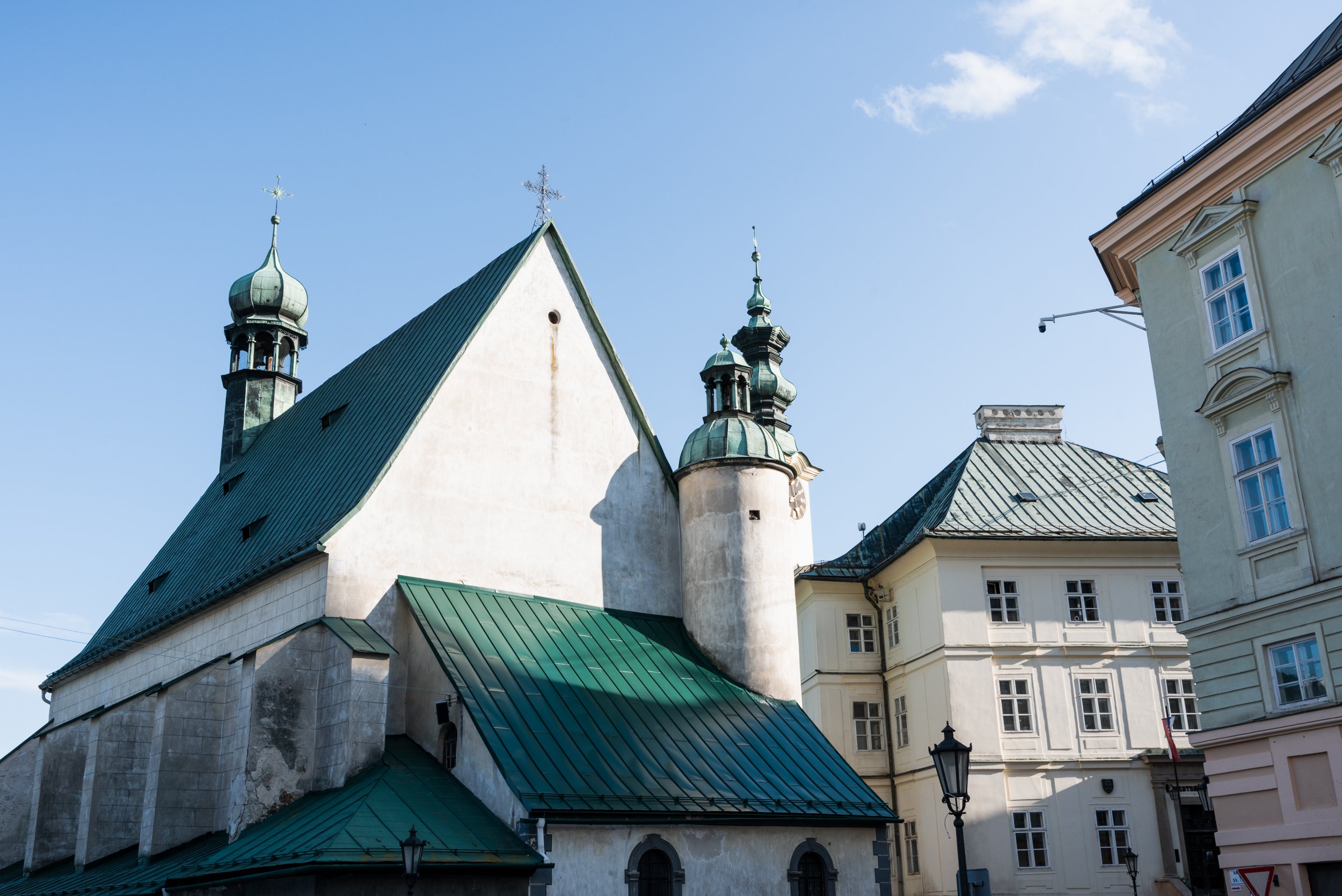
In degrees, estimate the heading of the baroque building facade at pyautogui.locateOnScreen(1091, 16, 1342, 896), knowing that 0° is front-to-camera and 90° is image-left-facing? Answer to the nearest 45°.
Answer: approximately 45°

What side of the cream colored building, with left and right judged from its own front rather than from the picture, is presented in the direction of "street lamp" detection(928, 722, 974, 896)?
front

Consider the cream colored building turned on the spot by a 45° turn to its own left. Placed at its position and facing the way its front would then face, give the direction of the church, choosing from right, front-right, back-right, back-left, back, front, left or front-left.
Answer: right

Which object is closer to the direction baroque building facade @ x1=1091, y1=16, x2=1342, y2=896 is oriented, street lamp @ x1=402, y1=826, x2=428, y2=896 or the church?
the street lamp

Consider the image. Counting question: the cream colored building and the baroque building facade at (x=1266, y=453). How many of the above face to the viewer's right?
0

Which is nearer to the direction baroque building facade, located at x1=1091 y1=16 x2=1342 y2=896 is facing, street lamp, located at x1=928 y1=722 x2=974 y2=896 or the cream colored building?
the street lamp

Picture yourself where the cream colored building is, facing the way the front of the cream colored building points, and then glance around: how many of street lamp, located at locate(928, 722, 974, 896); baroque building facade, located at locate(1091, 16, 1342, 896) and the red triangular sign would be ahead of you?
3

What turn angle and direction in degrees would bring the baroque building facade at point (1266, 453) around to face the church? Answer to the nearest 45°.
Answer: approximately 45° to its right

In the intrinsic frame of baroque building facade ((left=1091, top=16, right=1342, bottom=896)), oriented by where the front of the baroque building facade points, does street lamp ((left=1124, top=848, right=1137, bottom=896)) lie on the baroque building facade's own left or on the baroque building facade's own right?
on the baroque building facade's own right

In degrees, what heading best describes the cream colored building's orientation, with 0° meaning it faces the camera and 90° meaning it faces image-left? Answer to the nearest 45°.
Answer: approximately 0°

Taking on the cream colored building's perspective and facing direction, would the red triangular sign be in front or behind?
in front

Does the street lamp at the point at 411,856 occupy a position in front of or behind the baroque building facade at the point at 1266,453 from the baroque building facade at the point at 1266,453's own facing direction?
in front

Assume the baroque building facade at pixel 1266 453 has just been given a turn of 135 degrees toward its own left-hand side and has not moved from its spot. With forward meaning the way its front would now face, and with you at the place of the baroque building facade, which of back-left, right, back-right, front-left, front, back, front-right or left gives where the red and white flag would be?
left
